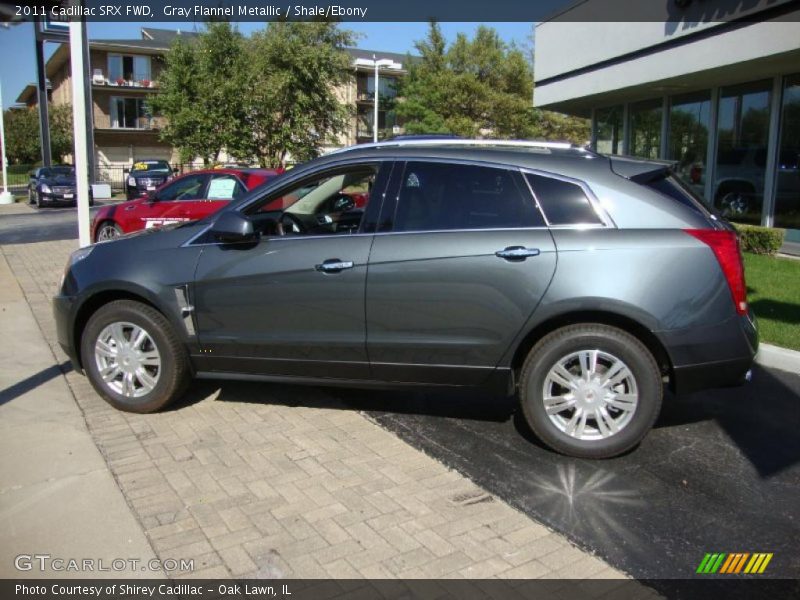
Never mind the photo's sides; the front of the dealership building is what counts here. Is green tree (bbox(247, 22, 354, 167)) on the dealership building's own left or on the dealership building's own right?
on the dealership building's own right

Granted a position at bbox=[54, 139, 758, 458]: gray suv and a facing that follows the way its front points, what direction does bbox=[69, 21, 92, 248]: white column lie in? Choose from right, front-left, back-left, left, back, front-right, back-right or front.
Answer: front-right

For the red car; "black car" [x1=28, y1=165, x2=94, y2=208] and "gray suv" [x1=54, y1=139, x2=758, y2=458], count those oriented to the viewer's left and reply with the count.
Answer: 2

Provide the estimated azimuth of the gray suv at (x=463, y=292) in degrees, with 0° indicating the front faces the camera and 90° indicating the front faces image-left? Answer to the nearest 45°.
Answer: approximately 90°

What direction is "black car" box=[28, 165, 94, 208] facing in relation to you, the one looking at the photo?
facing the viewer and to the right of the viewer

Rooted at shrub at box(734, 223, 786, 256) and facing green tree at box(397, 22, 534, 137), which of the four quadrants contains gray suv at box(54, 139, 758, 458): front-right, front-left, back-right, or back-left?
back-left

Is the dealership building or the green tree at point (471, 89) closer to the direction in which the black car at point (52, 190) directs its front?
the dealership building

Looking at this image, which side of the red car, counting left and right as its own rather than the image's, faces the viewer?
left

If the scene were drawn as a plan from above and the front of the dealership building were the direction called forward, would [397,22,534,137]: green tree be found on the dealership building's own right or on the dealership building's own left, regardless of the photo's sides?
on the dealership building's own right
